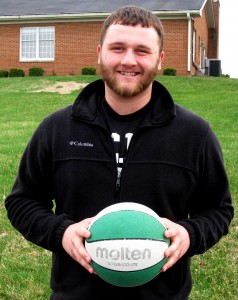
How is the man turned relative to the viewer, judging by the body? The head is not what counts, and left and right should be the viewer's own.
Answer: facing the viewer

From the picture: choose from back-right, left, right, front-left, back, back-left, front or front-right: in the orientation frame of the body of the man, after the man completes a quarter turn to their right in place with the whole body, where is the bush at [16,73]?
right

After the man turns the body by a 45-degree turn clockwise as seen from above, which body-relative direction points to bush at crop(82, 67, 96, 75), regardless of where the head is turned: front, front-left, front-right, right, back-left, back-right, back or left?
back-right

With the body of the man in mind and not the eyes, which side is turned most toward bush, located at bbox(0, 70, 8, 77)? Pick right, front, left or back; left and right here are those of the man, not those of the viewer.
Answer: back

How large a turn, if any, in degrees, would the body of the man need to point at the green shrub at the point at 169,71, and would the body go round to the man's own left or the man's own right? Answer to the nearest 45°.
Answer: approximately 180°

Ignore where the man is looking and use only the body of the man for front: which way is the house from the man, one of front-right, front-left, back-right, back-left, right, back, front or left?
back

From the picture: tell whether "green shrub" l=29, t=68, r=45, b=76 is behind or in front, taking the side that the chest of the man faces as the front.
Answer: behind
